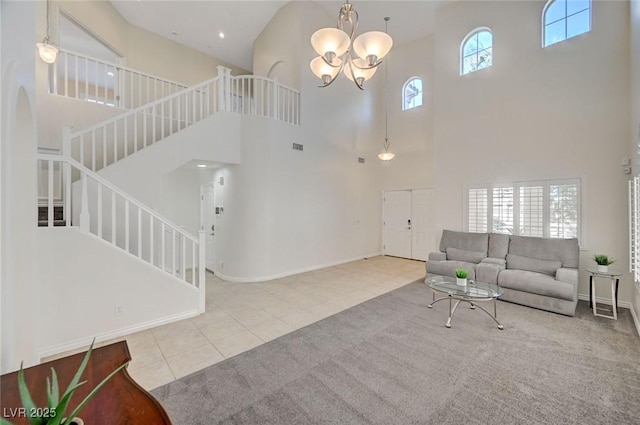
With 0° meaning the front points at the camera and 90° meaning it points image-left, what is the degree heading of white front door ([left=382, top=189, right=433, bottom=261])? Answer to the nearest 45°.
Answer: approximately 45°

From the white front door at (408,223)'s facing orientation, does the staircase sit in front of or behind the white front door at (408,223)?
in front

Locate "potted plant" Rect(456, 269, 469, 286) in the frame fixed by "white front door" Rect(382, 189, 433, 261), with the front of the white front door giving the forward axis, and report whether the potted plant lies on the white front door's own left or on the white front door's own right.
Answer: on the white front door's own left

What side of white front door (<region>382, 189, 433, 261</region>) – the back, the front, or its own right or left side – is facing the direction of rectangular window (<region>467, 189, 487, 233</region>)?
left

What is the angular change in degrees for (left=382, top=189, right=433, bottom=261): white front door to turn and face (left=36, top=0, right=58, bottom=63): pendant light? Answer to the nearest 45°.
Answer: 0° — it already faces it

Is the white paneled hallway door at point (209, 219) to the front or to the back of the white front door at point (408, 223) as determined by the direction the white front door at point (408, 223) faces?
to the front
